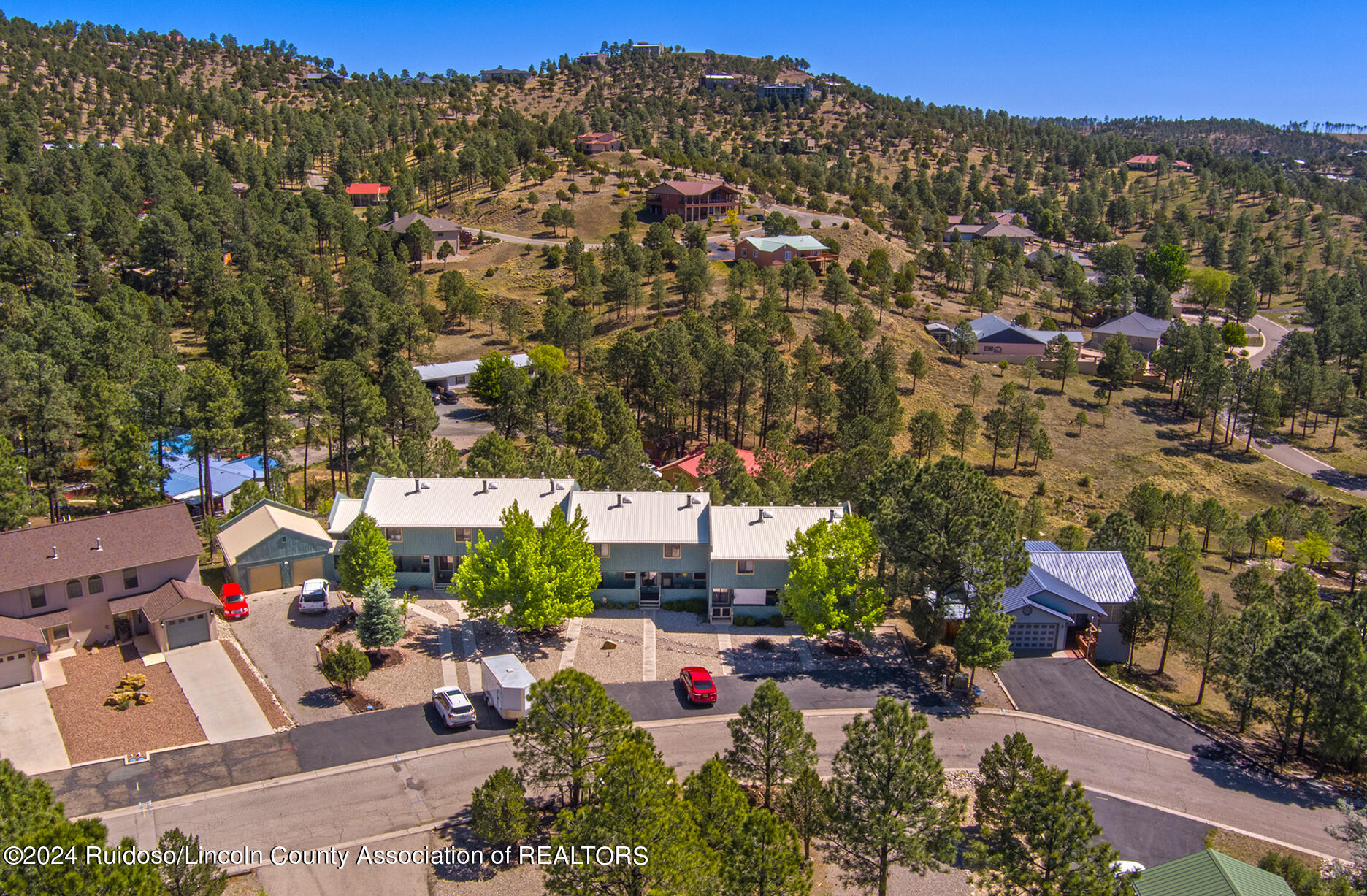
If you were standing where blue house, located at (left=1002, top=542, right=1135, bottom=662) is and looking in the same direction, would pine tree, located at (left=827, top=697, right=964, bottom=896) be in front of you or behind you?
in front

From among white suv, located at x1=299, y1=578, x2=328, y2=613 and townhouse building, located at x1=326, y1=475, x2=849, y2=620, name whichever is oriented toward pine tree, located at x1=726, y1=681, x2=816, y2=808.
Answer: the townhouse building

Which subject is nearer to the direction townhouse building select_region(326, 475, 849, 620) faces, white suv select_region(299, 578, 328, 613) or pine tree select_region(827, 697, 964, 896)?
the pine tree

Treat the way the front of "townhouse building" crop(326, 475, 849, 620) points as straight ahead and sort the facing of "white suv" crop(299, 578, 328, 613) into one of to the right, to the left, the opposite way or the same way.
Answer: the opposite way

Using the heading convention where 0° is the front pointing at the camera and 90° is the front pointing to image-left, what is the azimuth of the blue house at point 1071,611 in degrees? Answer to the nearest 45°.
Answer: approximately 0°

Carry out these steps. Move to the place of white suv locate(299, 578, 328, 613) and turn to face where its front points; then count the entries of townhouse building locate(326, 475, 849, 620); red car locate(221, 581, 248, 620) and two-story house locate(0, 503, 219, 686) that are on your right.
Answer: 1

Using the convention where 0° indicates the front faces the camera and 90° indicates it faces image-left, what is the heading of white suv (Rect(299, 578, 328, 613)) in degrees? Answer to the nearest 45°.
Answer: approximately 180°

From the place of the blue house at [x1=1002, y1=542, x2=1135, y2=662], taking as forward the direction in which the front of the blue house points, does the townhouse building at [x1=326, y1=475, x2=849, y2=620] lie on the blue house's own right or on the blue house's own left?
on the blue house's own right

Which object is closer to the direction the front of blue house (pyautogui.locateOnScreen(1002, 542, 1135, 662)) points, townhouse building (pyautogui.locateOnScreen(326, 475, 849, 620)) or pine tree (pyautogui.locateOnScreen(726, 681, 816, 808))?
the pine tree
